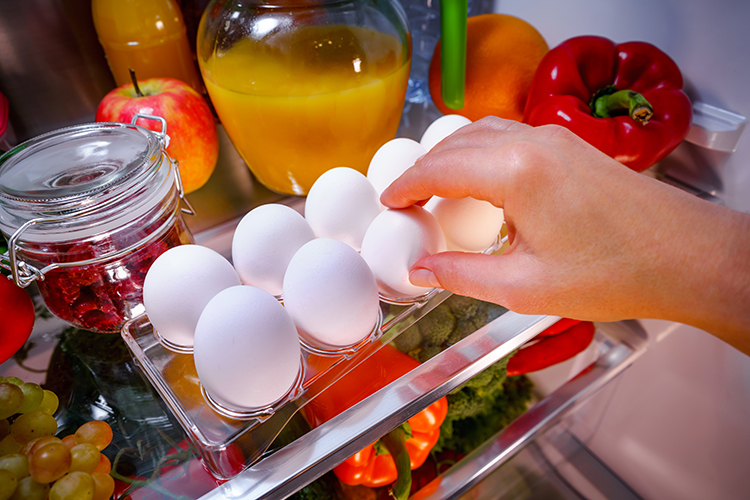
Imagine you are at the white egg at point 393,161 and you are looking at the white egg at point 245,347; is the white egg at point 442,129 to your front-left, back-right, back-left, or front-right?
back-left

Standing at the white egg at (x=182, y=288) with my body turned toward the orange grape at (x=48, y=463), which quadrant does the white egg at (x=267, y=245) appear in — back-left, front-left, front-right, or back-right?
back-left

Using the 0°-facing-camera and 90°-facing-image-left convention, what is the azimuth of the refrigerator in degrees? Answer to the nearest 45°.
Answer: approximately 315°
